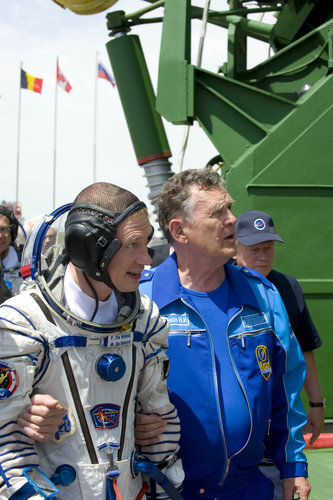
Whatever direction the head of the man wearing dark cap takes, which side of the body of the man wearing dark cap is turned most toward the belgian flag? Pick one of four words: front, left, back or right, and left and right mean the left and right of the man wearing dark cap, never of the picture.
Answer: back

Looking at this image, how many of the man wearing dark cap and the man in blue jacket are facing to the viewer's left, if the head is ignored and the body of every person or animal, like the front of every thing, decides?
0

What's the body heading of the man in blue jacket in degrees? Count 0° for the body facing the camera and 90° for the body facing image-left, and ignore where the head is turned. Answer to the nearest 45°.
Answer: approximately 0°

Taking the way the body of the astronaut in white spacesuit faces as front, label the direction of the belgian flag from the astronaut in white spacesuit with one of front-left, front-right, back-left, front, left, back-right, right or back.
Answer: back-left

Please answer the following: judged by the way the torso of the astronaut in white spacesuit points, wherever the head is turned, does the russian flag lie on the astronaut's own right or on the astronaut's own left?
on the astronaut's own left

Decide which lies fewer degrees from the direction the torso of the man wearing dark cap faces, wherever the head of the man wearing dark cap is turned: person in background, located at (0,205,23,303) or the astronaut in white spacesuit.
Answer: the astronaut in white spacesuit

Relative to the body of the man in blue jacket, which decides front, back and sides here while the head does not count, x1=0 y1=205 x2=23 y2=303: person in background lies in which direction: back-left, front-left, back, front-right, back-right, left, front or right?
back-right

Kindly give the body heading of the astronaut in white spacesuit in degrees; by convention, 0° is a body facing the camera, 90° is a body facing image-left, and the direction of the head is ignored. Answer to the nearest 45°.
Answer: approximately 315°

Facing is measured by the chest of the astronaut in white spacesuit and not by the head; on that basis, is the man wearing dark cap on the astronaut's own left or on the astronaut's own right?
on the astronaut's own left
